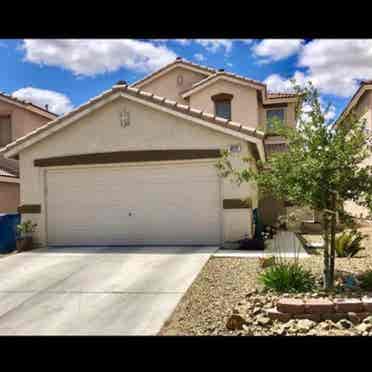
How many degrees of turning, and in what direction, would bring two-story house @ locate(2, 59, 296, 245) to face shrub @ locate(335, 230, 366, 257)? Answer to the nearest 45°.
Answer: approximately 45° to its left

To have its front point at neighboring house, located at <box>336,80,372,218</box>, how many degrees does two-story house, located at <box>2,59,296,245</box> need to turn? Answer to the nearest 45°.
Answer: approximately 135° to its left

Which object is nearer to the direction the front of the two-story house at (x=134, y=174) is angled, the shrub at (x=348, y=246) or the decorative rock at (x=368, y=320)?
the decorative rock

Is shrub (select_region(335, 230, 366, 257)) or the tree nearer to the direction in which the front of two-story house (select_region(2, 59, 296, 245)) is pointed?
the tree

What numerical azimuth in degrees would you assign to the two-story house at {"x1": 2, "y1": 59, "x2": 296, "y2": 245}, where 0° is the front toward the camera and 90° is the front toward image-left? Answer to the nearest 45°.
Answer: approximately 0°

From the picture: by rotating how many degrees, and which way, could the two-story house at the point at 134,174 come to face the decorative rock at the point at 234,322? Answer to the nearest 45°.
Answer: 0° — it already faces it

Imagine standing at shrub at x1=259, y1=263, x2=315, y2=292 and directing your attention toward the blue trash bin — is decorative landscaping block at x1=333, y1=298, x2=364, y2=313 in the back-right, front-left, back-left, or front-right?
back-left
